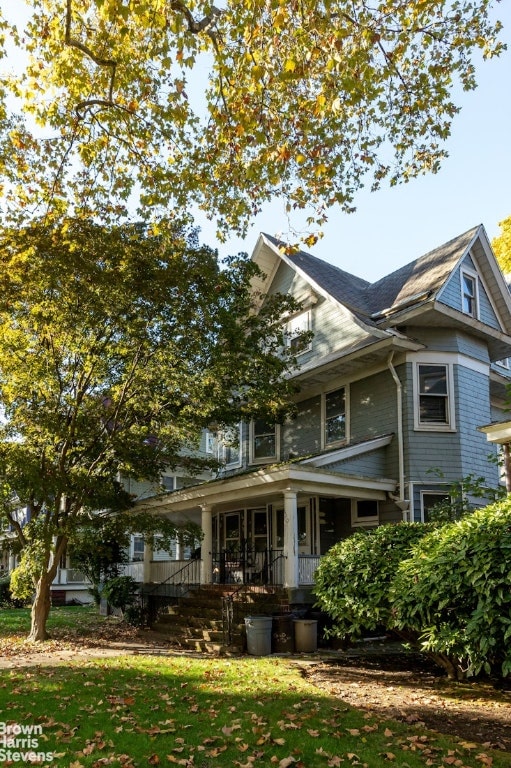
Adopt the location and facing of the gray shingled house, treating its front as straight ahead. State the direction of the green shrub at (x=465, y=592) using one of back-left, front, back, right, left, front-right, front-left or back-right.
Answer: front-left

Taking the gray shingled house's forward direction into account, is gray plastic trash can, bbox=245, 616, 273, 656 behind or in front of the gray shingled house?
in front

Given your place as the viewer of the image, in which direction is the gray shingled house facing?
facing the viewer and to the left of the viewer

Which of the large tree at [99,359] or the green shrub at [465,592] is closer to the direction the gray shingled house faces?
the large tree

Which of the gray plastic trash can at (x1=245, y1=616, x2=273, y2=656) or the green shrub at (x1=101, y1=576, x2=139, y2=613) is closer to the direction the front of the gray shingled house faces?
the gray plastic trash can

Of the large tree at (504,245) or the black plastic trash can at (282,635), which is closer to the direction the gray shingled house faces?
the black plastic trash can

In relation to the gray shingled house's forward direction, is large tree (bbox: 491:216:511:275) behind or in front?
behind

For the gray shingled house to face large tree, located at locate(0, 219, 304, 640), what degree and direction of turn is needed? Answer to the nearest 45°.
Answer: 0° — it already faces it
